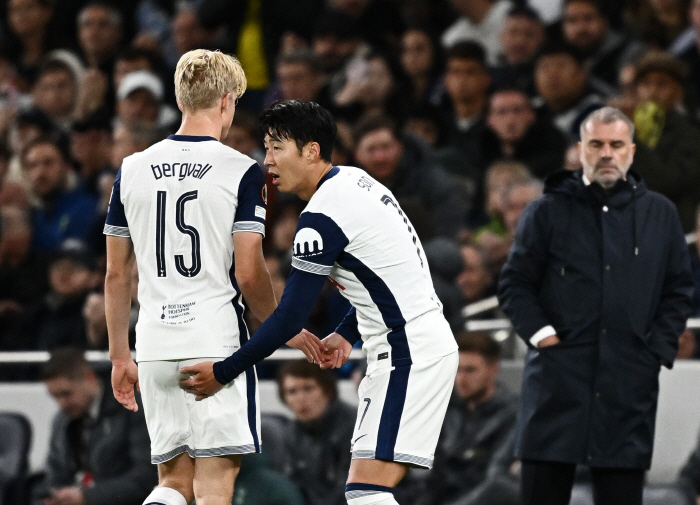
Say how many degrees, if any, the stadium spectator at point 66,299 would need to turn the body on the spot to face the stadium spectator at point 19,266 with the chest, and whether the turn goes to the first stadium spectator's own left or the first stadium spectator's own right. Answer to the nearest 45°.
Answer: approximately 90° to the first stadium spectator's own right

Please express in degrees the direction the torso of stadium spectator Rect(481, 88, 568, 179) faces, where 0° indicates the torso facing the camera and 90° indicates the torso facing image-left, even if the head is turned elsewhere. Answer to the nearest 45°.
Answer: approximately 45°

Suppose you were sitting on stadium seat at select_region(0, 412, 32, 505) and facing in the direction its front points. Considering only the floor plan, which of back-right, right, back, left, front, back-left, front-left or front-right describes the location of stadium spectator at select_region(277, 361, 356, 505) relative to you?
front-left

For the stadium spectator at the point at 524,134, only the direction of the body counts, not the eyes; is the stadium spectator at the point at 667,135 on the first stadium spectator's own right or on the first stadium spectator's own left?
on the first stadium spectator's own left

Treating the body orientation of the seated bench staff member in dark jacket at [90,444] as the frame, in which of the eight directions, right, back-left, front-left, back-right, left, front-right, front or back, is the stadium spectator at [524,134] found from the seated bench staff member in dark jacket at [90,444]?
back-left

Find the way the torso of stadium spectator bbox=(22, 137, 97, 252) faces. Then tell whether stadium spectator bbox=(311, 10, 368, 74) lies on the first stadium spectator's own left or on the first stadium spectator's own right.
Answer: on the first stadium spectator's own left

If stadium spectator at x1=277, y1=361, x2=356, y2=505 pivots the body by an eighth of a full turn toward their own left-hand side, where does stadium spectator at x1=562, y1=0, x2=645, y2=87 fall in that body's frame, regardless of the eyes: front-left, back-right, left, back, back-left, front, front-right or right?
back-left

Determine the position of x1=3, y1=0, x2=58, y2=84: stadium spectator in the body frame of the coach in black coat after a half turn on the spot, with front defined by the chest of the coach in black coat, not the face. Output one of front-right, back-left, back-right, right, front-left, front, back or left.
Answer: front-left
